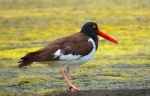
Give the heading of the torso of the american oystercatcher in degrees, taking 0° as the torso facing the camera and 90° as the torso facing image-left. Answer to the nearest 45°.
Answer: approximately 270°
